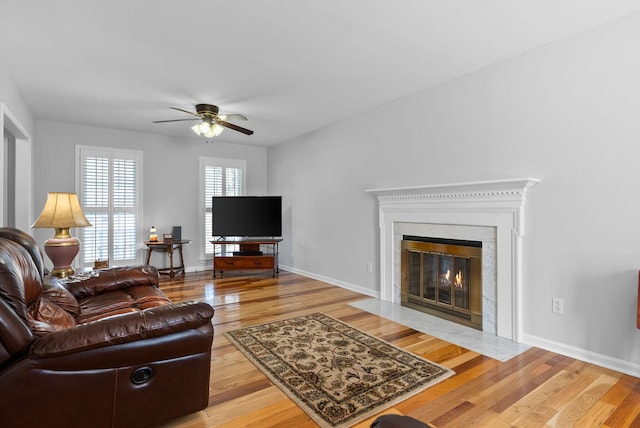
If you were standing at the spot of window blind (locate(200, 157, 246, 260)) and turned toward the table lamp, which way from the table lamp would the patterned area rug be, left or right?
left

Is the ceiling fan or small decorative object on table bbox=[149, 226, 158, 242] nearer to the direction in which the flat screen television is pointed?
the ceiling fan

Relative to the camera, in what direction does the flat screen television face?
facing the viewer

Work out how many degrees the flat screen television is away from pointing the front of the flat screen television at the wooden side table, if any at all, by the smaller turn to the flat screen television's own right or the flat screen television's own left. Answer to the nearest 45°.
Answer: approximately 90° to the flat screen television's own right

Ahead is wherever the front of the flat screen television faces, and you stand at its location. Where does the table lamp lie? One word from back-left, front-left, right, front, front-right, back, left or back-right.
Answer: front-right

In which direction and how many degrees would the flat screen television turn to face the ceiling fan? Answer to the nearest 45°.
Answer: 0° — it already faces it

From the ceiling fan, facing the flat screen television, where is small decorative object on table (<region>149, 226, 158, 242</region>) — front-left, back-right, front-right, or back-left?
front-left

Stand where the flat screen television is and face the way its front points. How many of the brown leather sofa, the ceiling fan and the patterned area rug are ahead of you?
3

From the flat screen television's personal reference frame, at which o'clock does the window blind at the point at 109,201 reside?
The window blind is roughly at 3 o'clock from the flat screen television.

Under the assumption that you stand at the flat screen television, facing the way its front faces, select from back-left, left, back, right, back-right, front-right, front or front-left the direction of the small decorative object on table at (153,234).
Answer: right

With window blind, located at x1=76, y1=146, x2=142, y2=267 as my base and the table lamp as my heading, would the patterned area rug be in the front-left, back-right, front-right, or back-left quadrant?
front-left

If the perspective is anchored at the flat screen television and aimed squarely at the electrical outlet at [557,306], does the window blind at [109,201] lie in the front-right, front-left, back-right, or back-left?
back-right

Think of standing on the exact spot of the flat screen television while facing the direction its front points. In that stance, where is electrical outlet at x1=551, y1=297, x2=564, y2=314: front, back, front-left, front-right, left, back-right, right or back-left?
front-left

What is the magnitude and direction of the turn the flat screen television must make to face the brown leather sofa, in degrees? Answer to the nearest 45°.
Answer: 0° — it already faces it

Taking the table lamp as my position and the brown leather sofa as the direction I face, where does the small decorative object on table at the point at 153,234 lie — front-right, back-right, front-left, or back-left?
back-left

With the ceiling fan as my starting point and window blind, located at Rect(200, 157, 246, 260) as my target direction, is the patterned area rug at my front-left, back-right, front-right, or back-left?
back-right

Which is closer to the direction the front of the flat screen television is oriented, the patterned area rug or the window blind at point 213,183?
the patterned area rug
